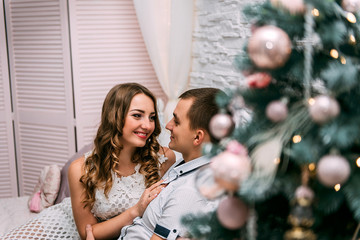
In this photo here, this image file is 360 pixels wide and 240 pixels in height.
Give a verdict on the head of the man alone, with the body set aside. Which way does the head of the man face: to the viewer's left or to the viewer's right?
to the viewer's left

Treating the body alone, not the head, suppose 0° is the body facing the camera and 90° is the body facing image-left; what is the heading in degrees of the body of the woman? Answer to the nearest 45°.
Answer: approximately 315°

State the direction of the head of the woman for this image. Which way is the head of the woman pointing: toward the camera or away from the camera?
toward the camera

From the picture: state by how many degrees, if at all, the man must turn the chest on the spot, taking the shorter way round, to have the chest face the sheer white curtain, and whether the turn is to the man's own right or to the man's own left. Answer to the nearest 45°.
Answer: approximately 90° to the man's own right

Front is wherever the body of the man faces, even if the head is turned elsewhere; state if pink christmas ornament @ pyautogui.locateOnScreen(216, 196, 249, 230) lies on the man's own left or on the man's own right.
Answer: on the man's own left

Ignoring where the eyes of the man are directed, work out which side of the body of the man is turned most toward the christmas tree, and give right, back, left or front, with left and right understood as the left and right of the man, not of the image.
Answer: left

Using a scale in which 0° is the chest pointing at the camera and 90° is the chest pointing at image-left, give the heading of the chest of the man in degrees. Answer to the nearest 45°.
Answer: approximately 90°

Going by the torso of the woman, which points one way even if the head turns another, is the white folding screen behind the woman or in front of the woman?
behind
